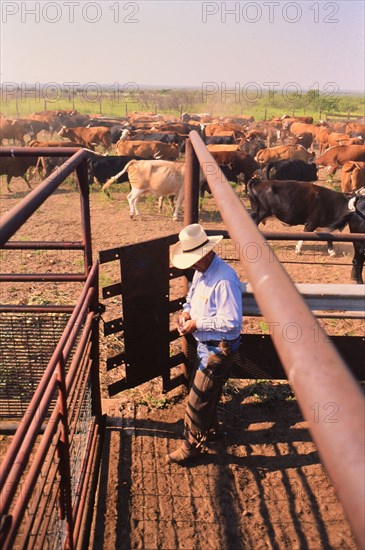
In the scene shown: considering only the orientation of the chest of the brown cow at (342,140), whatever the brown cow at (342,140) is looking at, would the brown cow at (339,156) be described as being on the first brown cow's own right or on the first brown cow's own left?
on the first brown cow's own right

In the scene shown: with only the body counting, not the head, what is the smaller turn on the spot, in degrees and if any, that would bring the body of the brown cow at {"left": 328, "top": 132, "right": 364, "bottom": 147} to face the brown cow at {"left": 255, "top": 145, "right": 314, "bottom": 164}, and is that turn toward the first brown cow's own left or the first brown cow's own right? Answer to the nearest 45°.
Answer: approximately 90° to the first brown cow's own right

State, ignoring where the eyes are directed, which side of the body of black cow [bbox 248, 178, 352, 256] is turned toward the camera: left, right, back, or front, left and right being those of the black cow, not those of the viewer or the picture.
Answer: right

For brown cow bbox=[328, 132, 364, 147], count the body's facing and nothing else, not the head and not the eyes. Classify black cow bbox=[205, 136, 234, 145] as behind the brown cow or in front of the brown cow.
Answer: behind
